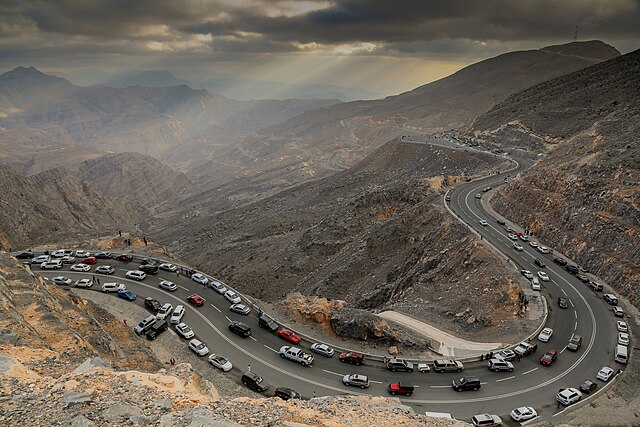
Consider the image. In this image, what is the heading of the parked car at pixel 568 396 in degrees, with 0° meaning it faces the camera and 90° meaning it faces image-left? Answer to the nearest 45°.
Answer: approximately 225°

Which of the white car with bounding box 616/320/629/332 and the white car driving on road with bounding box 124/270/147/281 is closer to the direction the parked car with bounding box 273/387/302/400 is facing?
the white car with bounding box 616/320/629/332

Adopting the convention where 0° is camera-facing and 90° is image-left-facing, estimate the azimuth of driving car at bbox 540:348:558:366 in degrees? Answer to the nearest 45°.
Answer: approximately 45°

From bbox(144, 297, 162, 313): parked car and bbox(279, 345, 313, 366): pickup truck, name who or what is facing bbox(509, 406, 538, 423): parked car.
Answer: bbox(144, 297, 162, 313): parked car

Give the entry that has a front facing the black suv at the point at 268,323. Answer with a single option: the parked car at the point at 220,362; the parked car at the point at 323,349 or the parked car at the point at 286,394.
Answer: the parked car at the point at 323,349

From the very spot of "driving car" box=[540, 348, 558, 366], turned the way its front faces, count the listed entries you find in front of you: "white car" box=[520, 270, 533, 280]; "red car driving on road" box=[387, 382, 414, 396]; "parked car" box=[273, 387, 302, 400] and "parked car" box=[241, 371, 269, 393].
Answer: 3

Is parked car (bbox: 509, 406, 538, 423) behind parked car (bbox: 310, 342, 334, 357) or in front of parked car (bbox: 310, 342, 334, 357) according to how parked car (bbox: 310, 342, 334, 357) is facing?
behind

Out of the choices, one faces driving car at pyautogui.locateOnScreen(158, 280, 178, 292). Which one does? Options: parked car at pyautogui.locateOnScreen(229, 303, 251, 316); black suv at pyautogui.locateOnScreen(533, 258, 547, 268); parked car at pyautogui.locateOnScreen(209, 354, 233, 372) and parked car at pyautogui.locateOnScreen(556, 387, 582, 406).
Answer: parked car at pyautogui.locateOnScreen(229, 303, 251, 316)
